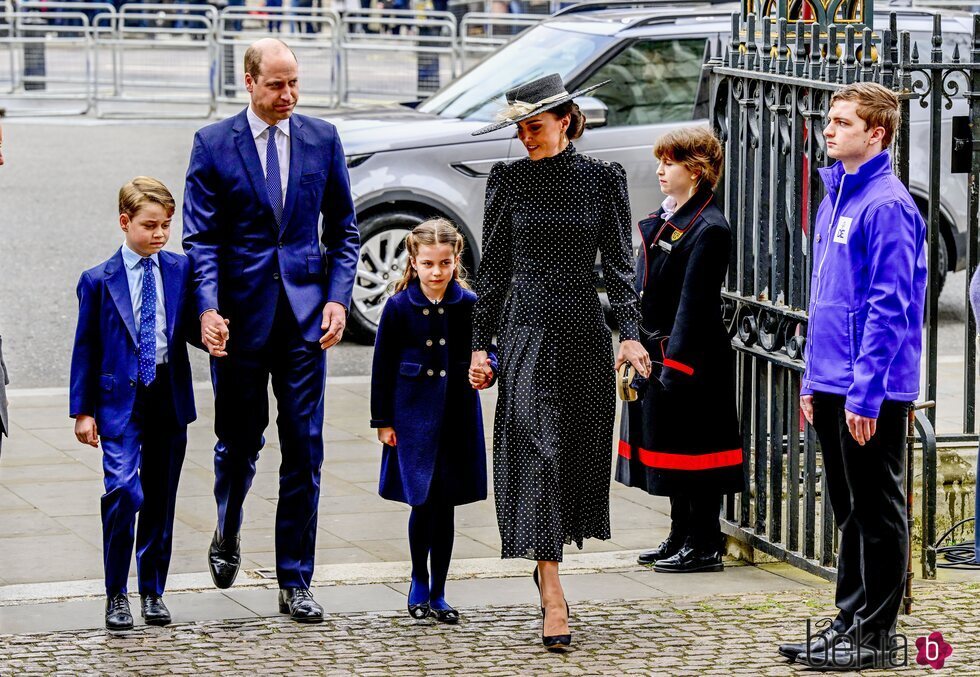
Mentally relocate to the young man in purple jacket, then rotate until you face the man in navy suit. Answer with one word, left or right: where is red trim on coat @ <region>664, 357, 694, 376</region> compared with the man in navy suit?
right

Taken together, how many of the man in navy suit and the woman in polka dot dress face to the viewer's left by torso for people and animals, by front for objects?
0

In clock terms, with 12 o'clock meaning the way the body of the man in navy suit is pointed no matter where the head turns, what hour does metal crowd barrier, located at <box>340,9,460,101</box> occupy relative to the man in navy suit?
The metal crowd barrier is roughly at 6 o'clock from the man in navy suit.

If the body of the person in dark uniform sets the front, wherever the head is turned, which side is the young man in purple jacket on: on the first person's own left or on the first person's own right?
on the first person's own left

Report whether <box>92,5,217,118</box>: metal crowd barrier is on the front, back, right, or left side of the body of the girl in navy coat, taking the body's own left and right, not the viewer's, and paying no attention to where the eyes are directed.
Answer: back

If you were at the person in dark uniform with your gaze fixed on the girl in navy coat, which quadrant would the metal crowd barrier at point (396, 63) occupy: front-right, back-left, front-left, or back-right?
back-right

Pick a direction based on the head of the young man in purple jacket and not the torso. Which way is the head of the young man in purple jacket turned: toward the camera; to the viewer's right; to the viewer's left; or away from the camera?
to the viewer's left

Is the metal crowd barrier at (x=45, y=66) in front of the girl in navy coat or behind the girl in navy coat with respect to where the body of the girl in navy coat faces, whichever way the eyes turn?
behind
